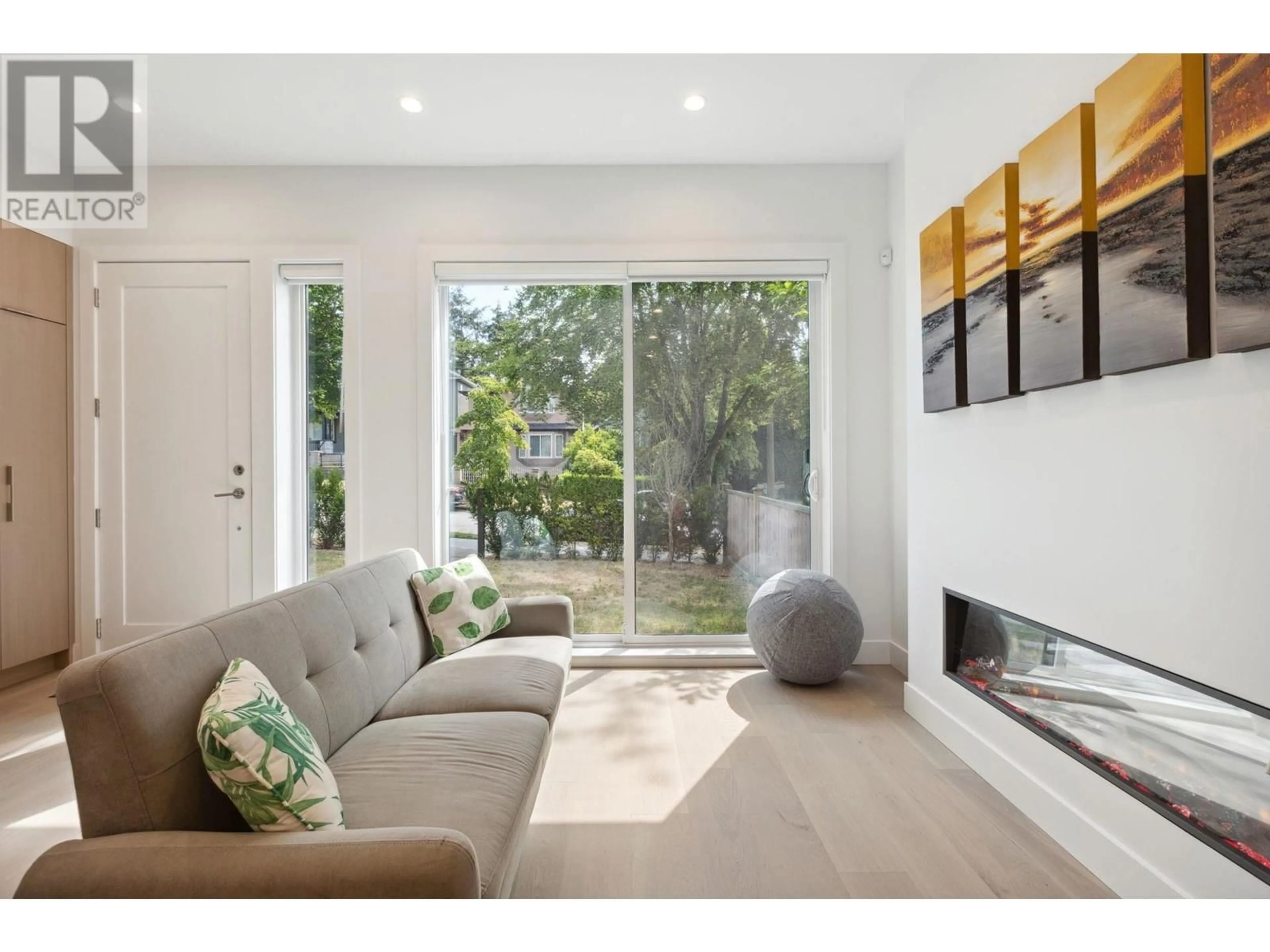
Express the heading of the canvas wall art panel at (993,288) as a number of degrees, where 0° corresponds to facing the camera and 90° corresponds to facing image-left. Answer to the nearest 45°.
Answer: approximately 45°

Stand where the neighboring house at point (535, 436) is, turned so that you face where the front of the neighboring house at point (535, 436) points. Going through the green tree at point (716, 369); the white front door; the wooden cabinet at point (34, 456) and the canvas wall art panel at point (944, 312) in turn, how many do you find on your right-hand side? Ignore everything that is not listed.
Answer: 2

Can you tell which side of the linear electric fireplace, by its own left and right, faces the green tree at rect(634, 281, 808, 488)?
right

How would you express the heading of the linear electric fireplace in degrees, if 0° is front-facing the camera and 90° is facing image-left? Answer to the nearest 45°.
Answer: approximately 45°

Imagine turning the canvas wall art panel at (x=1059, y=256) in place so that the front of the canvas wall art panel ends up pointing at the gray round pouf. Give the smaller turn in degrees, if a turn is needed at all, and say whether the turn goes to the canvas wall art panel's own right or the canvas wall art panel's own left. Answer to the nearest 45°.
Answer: approximately 90° to the canvas wall art panel's own right

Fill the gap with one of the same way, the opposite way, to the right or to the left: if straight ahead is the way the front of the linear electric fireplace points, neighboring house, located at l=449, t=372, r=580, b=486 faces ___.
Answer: to the left

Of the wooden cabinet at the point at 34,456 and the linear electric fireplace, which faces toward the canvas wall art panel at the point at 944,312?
the wooden cabinet
